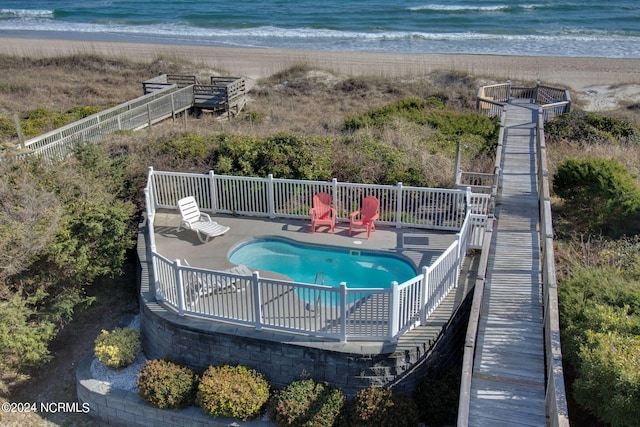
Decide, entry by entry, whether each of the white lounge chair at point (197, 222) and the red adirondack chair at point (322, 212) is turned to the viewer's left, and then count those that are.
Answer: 0

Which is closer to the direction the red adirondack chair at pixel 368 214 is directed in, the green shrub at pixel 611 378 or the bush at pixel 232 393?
the bush

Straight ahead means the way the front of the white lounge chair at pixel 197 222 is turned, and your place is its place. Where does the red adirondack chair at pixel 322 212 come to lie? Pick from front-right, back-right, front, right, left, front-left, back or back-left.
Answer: front-left

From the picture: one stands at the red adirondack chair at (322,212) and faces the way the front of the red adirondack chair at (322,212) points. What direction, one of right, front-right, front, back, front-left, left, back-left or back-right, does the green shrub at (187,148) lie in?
back-right

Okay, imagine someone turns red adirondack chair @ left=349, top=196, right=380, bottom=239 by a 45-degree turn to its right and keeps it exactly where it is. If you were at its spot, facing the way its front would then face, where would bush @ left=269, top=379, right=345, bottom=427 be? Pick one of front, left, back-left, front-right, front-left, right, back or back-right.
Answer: left

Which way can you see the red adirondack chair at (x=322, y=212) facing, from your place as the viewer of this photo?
facing the viewer

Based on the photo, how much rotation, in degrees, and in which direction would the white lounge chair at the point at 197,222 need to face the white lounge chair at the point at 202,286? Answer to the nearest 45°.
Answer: approximately 45° to its right

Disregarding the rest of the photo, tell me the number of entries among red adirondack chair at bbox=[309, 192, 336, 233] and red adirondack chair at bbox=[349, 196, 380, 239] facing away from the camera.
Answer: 0

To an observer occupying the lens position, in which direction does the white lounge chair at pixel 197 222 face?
facing the viewer and to the right of the viewer

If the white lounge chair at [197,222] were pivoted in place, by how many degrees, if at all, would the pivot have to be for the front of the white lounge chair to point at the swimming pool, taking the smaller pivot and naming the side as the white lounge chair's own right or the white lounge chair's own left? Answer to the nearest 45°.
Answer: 0° — it already faces it

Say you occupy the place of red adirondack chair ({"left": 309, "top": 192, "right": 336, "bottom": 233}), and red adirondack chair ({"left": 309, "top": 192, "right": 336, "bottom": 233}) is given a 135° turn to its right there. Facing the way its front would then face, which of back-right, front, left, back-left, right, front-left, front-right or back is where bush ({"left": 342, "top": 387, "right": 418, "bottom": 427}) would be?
back-left

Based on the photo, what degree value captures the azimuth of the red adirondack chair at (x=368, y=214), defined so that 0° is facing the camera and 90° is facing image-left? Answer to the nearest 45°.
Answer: approximately 45°

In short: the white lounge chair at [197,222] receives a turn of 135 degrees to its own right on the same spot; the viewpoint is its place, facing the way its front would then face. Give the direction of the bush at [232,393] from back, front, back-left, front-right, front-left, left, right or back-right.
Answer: left

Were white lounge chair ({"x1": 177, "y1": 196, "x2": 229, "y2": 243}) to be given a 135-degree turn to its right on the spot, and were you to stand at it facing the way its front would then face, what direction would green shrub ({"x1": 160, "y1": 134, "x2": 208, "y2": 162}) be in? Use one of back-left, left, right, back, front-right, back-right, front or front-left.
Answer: right

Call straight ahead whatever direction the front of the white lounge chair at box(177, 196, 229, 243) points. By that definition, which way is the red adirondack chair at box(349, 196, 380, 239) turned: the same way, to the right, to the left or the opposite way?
to the right
